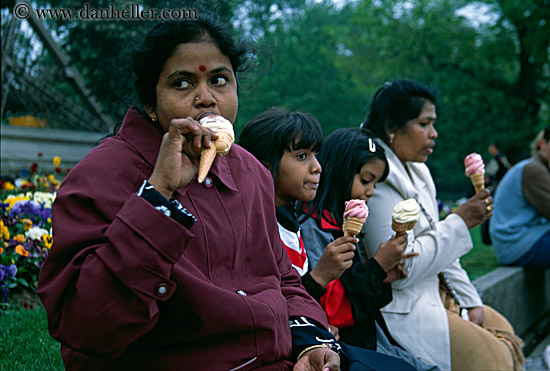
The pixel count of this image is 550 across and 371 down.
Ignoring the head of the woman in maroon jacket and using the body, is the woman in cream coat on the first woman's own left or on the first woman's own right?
on the first woman's own left

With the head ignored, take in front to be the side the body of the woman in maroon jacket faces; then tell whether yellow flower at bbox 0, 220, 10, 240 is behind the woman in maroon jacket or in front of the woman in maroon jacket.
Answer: behind

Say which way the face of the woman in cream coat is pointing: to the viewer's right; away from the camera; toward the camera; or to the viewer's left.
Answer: to the viewer's right

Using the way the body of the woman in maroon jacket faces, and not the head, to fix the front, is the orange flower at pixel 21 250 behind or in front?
behind

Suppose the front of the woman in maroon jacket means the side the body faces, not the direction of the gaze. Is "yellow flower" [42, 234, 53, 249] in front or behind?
behind

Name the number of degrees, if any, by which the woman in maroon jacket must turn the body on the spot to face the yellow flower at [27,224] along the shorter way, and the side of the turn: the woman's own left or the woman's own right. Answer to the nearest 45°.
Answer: approximately 180°

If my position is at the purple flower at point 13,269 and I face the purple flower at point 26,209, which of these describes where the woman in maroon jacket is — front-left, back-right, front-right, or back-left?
back-right

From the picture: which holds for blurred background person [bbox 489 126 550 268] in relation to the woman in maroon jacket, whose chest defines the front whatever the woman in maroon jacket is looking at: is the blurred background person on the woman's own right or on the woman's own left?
on the woman's own left

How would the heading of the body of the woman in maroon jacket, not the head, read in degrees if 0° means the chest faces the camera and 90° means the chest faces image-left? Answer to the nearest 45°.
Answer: approximately 315°
